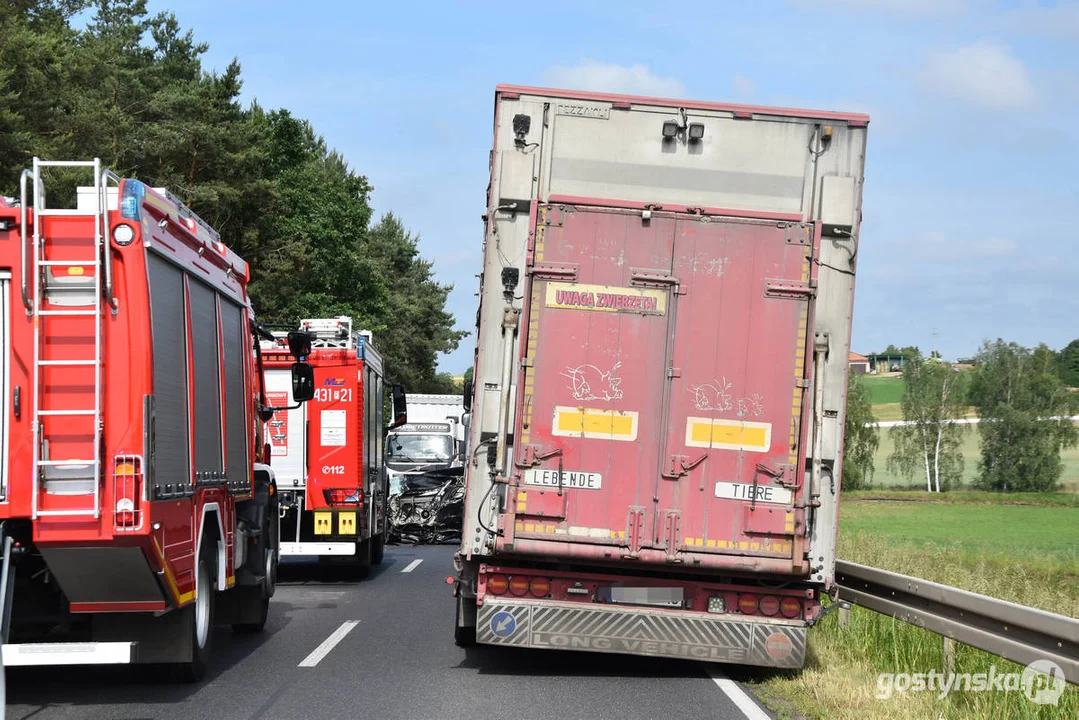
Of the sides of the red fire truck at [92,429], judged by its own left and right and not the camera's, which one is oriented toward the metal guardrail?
right

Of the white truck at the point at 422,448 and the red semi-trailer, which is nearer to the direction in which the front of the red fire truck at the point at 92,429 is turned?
the white truck

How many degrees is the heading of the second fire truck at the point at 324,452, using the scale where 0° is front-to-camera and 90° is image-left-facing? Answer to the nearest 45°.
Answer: approximately 180°

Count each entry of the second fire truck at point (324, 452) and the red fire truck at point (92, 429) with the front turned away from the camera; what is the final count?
2

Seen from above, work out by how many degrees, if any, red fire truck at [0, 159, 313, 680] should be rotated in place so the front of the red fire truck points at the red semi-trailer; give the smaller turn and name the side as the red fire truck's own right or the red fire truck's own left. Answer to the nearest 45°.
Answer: approximately 90° to the red fire truck's own right

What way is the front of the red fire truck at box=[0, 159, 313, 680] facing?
away from the camera

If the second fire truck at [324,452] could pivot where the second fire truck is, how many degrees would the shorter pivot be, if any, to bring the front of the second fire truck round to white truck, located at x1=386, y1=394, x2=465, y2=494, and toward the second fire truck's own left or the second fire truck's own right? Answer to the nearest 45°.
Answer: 0° — it already faces it

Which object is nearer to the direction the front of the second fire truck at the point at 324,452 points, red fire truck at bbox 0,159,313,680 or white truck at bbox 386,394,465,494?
the white truck

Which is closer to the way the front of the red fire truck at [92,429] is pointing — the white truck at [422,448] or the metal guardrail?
the white truck

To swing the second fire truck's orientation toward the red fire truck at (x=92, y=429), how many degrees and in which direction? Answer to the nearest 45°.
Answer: approximately 180°

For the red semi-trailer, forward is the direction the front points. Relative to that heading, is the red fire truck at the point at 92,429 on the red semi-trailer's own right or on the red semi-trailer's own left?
on the red semi-trailer's own left

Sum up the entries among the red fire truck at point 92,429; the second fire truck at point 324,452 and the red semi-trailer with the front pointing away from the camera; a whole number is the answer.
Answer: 3

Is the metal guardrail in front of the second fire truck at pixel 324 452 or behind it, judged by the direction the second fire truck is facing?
behind

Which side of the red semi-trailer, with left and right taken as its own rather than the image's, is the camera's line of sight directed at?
back
